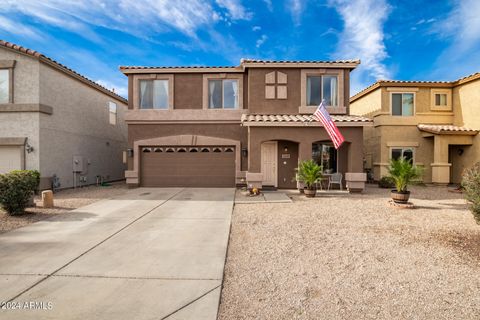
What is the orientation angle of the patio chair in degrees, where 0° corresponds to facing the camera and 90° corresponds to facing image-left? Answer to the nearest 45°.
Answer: approximately 0°

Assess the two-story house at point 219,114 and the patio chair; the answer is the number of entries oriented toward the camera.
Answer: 2

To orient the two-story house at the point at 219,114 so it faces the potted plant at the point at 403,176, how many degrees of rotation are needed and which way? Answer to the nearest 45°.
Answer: approximately 45° to its left

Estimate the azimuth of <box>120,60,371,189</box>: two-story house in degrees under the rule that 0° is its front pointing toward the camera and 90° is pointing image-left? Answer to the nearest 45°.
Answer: approximately 0°

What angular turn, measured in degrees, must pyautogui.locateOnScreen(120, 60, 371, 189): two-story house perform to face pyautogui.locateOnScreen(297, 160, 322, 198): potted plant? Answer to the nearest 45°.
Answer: approximately 45° to its left

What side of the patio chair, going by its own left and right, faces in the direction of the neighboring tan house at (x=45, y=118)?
right
